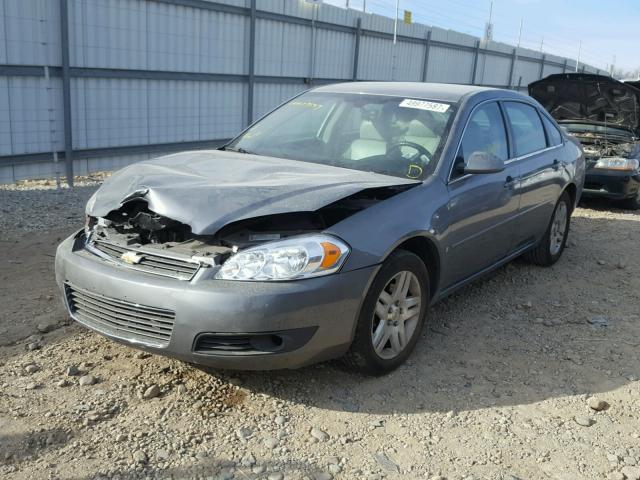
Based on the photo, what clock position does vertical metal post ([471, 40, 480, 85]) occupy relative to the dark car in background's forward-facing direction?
The vertical metal post is roughly at 4 o'clock from the dark car in background.

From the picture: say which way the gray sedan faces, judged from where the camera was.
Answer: facing the viewer and to the left of the viewer

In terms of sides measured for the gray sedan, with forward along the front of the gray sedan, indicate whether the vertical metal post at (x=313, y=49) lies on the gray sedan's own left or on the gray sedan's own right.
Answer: on the gray sedan's own right

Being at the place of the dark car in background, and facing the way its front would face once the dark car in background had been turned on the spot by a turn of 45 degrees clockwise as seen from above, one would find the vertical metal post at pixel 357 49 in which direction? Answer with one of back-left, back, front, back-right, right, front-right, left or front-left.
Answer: front-right

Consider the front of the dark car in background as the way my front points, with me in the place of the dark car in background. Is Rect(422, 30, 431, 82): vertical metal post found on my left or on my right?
on my right

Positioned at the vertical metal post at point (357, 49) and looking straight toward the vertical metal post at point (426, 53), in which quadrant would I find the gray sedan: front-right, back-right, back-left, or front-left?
back-right

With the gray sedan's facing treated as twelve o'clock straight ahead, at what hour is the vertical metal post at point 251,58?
The vertical metal post is roughly at 4 o'clock from the gray sedan.

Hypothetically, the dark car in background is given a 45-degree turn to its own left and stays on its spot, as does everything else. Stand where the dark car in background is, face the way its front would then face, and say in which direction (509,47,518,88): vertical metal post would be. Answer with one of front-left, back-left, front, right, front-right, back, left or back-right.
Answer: back

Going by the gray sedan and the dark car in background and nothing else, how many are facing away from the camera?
0

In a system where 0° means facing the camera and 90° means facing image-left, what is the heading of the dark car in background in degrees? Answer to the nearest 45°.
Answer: approximately 45°

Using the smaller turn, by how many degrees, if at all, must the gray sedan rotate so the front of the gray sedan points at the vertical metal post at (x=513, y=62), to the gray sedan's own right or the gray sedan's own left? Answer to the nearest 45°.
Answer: approximately 135° to the gray sedan's own right

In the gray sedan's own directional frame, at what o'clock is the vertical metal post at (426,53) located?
The vertical metal post is roughly at 5 o'clock from the gray sedan.
